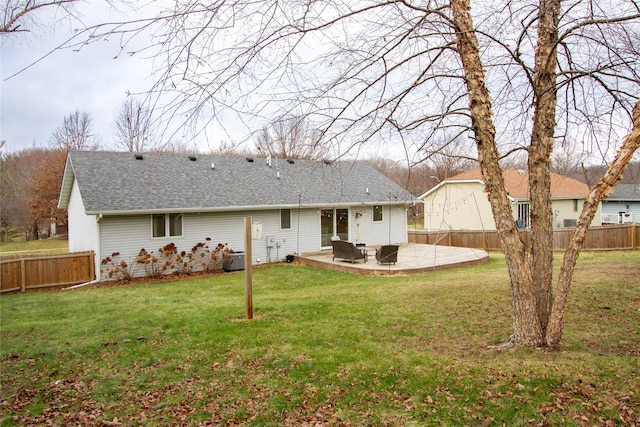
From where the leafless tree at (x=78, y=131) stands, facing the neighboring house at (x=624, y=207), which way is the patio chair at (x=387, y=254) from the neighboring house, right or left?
right

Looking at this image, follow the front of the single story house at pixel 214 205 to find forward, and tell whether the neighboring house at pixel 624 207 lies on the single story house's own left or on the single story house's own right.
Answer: on the single story house's own right

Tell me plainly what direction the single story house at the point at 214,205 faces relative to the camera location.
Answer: facing away from the viewer and to the left of the viewer

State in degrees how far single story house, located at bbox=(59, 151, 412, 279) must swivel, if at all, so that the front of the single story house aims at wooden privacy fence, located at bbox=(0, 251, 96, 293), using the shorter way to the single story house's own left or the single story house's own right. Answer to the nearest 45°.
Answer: approximately 90° to the single story house's own left

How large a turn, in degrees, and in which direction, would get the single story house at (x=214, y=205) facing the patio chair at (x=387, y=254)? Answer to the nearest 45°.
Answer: approximately 180°

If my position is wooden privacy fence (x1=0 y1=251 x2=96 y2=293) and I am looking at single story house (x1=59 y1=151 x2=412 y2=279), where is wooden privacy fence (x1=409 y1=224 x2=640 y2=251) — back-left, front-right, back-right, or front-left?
front-right

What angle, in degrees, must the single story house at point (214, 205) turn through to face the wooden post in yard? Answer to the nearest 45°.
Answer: approximately 135° to its left

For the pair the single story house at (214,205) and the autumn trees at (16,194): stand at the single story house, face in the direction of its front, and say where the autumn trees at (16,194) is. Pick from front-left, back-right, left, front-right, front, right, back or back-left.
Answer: front

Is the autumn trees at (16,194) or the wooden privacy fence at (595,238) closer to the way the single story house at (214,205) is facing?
the autumn trees
